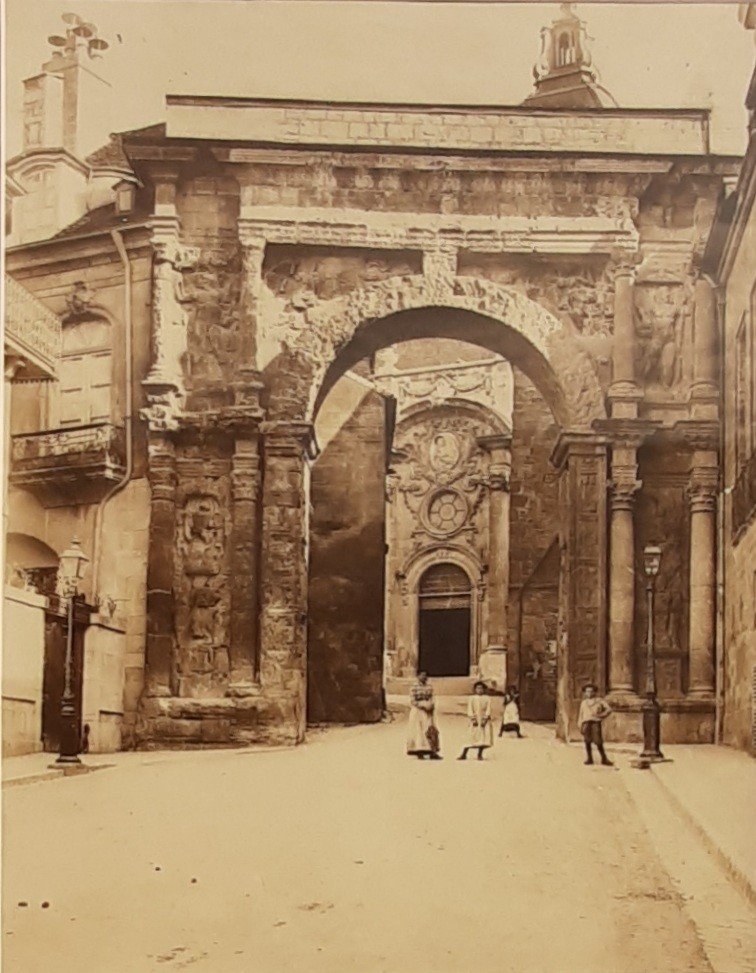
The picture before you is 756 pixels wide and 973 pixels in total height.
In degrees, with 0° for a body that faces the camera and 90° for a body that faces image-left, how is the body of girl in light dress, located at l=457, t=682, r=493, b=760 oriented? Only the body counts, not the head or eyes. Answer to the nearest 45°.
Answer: approximately 0°
